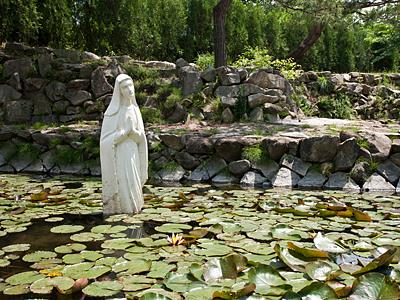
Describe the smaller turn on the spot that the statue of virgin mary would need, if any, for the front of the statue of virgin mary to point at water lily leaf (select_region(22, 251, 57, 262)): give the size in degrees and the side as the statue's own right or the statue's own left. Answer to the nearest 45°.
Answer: approximately 90° to the statue's own right

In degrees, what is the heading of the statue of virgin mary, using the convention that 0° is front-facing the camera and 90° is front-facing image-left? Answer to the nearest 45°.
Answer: approximately 315°

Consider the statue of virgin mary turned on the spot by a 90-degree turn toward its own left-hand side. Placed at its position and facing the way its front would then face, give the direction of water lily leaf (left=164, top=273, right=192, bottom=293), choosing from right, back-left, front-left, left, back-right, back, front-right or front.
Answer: back-right

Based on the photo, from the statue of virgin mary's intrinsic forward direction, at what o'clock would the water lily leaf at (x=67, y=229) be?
The water lily leaf is roughly at 3 o'clock from the statue of virgin mary.

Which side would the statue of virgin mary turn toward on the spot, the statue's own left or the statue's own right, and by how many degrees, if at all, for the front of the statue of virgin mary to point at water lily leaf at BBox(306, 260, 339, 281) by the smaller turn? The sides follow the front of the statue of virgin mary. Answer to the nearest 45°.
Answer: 0° — it already faces it

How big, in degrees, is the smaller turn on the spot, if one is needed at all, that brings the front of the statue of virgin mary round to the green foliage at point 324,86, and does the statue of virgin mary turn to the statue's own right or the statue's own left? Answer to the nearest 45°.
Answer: approximately 90° to the statue's own left

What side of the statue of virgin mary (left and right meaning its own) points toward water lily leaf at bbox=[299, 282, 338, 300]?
front

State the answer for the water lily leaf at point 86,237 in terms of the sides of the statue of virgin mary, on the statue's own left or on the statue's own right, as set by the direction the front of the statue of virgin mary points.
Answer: on the statue's own right

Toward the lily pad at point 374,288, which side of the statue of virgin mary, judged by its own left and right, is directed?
front

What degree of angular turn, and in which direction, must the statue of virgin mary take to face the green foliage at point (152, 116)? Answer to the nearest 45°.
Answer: approximately 135° to its left

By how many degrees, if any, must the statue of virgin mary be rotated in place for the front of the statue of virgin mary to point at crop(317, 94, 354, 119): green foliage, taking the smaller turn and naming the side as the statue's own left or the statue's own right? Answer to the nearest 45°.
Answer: approximately 90° to the statue's own left

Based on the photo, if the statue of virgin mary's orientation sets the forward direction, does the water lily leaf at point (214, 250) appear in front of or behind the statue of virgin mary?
in front

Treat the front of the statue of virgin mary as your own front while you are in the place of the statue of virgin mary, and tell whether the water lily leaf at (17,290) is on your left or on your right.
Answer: on your right
